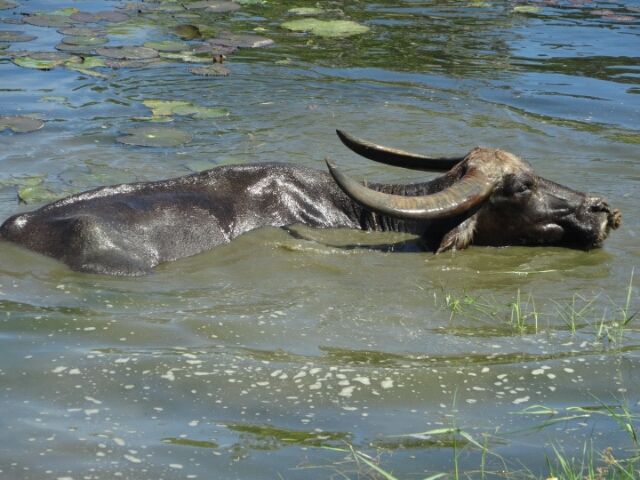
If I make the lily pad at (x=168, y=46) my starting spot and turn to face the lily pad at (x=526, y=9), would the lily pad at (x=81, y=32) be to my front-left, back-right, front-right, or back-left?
back-left

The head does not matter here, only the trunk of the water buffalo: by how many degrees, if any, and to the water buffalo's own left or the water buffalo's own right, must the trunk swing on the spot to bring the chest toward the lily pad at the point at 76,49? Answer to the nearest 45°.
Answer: approximately 135° to the water buffalo's own left

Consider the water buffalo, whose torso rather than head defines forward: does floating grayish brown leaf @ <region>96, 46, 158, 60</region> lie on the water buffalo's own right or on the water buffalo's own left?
on the water buffalo's own left

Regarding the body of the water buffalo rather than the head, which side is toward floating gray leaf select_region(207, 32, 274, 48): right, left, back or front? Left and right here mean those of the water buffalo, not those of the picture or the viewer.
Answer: left

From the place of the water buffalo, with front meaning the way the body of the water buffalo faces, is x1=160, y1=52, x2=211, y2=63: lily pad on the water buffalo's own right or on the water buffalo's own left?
on the water buffalo's own left

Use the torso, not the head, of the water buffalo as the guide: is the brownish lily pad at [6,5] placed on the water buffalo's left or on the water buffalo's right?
on the water buffalo's left

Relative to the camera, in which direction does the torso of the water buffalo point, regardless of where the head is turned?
to the viewer's right

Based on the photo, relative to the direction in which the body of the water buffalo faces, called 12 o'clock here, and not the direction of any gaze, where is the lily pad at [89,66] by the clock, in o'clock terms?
The lily pad is roughly at 8 o'clock from the water buffalo.

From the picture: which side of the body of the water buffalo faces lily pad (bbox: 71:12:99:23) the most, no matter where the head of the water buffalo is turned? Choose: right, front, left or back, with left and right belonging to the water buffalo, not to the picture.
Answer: left

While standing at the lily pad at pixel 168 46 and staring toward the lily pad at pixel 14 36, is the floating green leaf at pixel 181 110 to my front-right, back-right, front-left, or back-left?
back-left

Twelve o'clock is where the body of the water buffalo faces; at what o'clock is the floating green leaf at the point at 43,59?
The floating green leaf is roughly at 8 o'clock from the water buffalo.

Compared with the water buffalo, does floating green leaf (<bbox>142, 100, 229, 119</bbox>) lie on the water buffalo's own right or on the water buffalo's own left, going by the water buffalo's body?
on the water buffalo's own left
